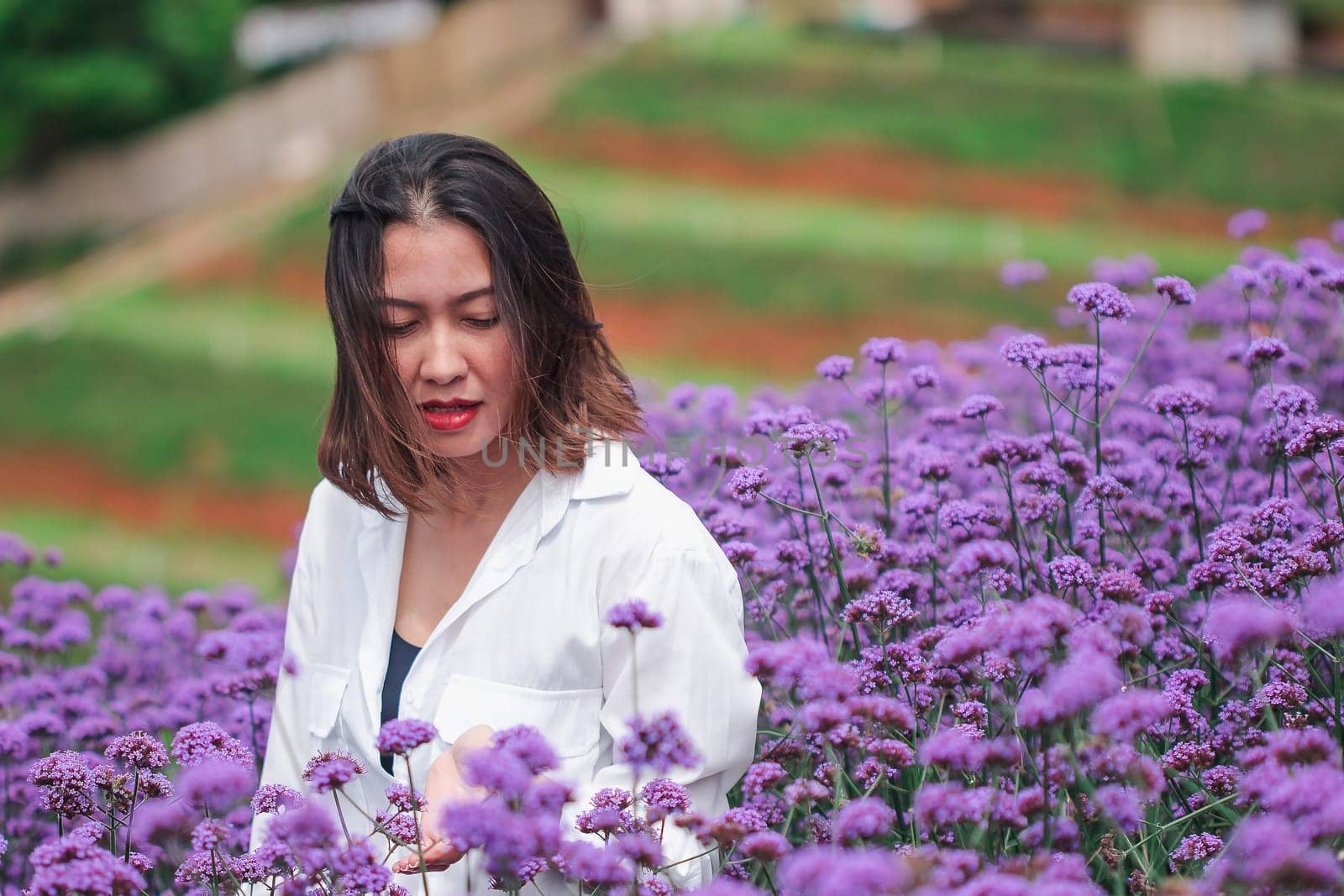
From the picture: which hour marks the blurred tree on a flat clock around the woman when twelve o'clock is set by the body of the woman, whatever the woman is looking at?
The blurred tree is roughly at 4 o'clock from the woman.

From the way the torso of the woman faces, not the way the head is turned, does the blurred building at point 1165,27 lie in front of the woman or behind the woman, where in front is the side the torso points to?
behind

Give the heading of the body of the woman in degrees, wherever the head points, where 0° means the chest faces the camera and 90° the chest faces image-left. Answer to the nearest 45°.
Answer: approximately 45°

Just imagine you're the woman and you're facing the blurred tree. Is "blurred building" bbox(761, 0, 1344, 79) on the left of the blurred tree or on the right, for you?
right
